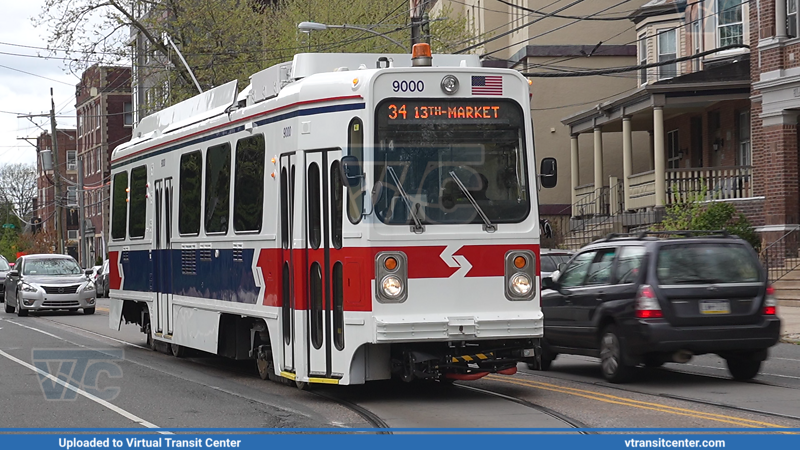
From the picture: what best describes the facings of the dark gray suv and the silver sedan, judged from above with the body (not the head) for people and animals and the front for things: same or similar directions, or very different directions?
very different directions

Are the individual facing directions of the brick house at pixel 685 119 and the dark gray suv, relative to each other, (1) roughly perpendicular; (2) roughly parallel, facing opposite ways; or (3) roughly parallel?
roughly perpendicular

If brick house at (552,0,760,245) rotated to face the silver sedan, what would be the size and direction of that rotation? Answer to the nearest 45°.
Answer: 0° — it already faces it

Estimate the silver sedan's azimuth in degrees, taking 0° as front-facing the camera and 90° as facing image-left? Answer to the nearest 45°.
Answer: approximately 0°

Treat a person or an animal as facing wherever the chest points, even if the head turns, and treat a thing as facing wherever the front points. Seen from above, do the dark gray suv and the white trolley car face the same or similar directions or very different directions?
very different directions

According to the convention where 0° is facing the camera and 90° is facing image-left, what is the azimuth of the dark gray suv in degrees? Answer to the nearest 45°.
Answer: approximately 135°

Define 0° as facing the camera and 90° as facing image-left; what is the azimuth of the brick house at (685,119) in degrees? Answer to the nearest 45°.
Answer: approximately 45°

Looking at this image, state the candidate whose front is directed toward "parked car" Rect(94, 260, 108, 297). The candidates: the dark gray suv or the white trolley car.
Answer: the dark gray suv

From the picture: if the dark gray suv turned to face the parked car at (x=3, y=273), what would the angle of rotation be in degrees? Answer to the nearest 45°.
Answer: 0° — it already faces it

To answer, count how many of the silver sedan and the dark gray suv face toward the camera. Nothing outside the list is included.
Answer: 1

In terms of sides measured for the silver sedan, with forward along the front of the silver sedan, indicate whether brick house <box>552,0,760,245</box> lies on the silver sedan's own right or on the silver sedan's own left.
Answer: on the silver sedan's own left
